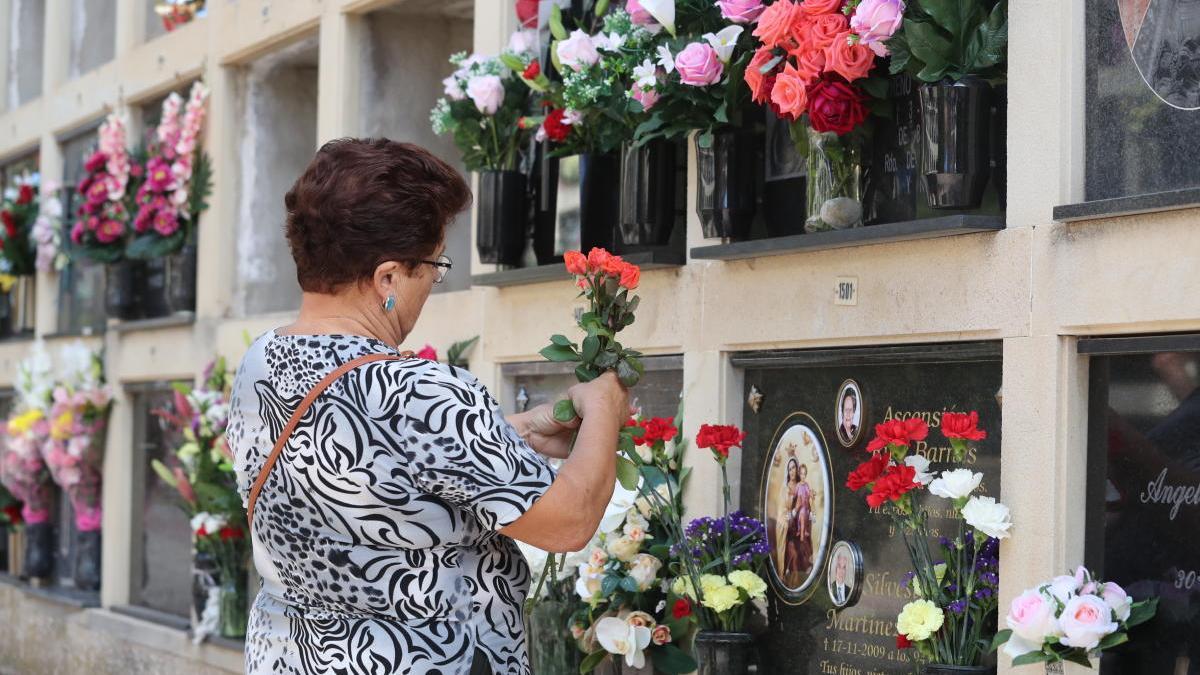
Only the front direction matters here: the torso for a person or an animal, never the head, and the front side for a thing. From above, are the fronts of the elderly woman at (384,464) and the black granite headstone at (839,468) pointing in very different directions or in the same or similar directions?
very different directions

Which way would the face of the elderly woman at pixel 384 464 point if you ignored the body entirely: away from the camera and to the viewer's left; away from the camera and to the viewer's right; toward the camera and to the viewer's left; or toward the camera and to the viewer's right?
away from the camera and to the viewer's right

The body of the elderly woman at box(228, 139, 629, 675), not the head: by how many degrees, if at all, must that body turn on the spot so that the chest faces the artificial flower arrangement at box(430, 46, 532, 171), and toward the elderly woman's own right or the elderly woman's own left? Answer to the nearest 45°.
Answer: approximately 45° to the elderly woman's own left

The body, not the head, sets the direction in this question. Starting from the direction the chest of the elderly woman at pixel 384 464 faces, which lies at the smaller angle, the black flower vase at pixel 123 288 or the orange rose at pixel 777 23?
the orange rose

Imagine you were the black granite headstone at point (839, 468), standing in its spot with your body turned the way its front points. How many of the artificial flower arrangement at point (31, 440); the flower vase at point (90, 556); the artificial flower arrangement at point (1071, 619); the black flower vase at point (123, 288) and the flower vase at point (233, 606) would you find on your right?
4

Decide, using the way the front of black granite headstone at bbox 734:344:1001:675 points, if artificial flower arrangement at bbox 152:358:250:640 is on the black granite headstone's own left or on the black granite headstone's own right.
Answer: on the black granite headstone's own right

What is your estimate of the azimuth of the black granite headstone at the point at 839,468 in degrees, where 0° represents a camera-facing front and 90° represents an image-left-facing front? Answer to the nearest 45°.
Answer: approximately 45°

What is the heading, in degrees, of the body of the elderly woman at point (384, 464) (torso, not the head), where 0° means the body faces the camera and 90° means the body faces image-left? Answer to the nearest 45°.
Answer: approximately 225°
